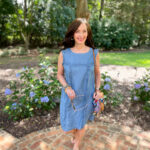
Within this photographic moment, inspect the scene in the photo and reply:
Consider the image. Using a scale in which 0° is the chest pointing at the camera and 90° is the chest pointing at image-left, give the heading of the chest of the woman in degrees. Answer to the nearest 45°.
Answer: approximately 0°

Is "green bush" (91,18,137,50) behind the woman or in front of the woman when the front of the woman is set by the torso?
behind

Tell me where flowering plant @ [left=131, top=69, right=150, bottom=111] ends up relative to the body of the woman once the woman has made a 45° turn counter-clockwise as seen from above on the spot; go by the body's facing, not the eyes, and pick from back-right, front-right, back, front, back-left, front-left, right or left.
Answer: left
